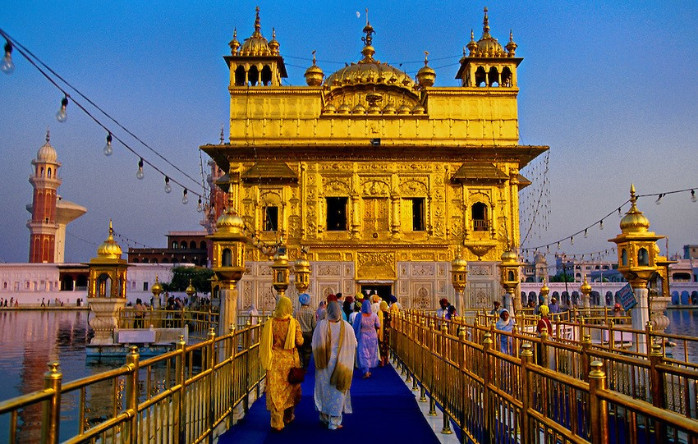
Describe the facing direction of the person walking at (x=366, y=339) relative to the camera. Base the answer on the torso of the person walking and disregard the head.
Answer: away from the camera

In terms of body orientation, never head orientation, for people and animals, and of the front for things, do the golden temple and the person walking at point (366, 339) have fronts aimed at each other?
yes

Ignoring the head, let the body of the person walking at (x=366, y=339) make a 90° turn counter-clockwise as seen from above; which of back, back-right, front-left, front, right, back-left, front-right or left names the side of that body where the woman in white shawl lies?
left

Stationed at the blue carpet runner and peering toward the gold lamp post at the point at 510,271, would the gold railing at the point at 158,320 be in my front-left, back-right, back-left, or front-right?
front-left

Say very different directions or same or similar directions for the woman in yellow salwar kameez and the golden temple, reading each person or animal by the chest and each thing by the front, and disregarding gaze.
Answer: very different directions

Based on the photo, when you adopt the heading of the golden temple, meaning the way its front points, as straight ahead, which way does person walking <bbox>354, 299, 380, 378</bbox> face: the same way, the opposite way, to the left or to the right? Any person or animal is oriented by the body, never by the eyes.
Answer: the opposite way

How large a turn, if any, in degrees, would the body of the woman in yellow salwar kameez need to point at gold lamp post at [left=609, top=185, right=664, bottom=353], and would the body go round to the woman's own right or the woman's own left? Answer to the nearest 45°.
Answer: approximately 45° to the woman's own right

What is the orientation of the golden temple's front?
toward the camera

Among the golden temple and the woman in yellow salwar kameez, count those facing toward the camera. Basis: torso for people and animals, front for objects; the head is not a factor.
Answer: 1

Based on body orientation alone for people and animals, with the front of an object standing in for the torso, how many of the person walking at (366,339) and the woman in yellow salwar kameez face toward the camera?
0

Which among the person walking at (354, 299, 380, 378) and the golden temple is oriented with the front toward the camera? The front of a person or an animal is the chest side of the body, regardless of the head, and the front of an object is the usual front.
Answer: the golden temple

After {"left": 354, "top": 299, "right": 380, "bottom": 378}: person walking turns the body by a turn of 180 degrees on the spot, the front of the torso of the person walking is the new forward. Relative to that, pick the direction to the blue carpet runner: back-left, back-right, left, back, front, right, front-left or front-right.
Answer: front

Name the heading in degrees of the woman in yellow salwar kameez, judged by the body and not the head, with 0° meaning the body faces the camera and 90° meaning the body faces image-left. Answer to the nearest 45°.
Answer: approximately 180°

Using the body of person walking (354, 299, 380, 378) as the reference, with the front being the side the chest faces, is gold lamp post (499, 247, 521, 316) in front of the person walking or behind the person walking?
in front

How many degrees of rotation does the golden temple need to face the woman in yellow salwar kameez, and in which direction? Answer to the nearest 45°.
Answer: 0° — it already faces them

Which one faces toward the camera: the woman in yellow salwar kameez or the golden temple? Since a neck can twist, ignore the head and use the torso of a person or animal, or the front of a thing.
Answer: the golden temple
